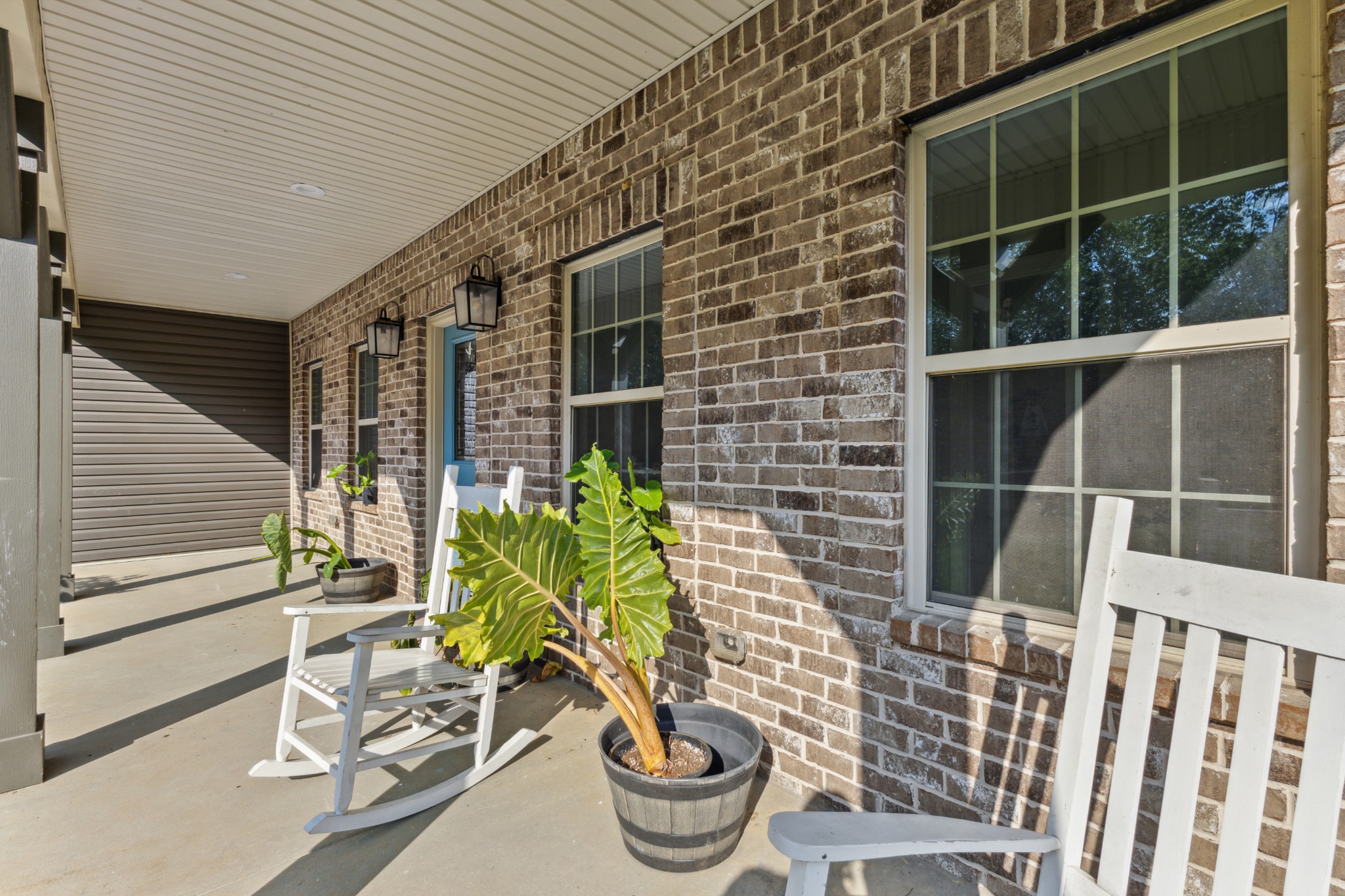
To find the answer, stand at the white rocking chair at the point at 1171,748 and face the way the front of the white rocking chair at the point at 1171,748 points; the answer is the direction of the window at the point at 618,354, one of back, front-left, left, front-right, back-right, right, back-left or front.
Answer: right

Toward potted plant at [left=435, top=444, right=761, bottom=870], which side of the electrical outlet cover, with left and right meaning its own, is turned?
front

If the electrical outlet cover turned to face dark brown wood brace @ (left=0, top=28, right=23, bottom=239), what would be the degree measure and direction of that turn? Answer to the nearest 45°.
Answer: approximately 45° to its right

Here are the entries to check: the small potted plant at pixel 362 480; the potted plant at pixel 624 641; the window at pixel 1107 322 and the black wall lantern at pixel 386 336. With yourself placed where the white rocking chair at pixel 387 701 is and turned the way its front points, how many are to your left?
2

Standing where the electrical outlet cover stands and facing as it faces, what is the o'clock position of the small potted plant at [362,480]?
The small potted plant is roughly at 3 o'clock from the electrical outlet cover.

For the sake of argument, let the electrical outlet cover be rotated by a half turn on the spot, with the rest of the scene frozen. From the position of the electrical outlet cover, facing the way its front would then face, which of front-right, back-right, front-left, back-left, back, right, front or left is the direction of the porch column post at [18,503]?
back-left
